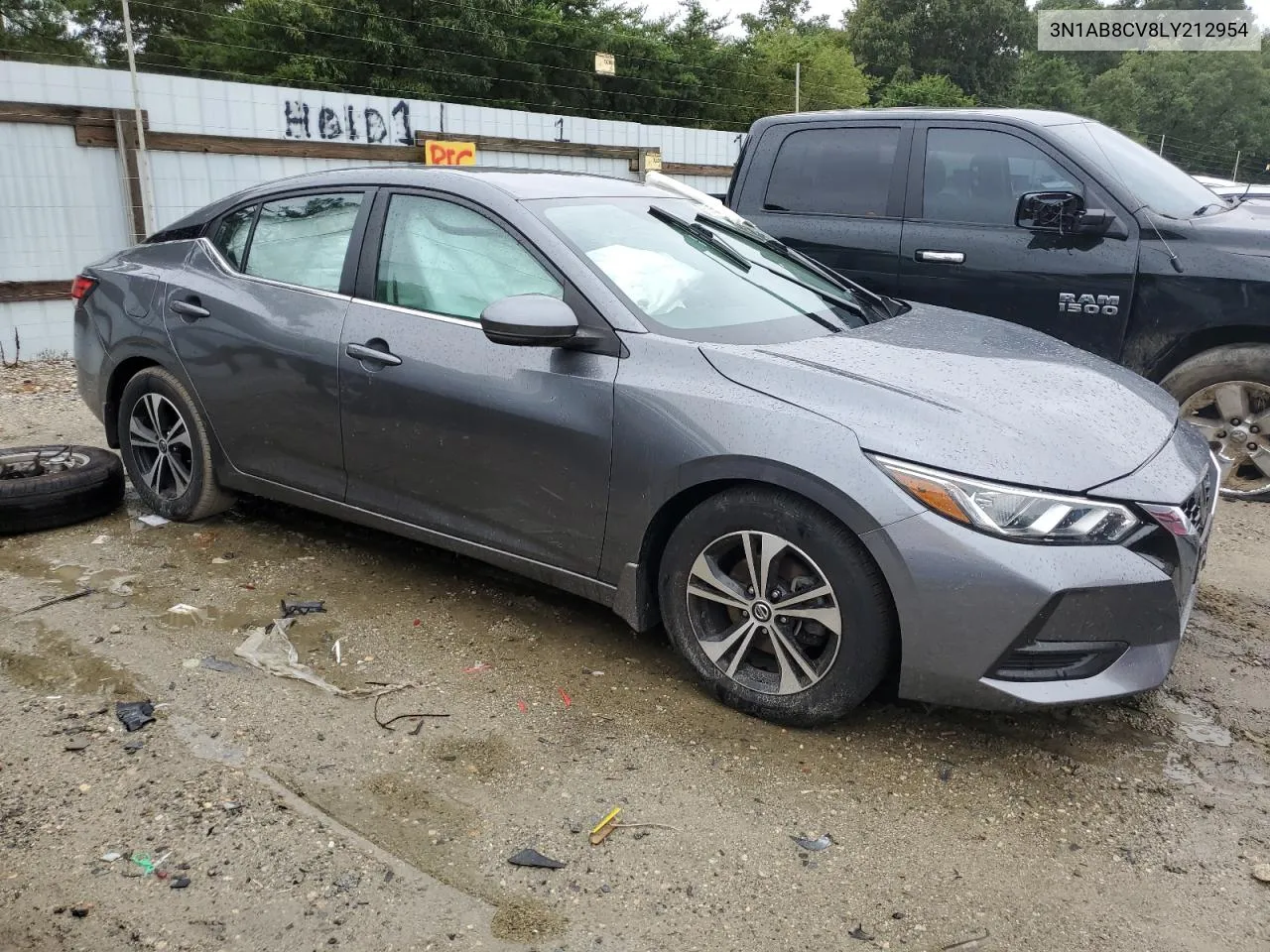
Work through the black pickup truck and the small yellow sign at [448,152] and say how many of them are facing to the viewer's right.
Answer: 1

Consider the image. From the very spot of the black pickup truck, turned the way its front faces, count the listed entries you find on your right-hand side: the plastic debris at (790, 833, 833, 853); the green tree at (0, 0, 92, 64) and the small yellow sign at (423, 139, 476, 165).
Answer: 1

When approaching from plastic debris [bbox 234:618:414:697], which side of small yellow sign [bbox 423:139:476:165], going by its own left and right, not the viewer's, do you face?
front

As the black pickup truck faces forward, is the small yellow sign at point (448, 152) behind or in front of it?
behind

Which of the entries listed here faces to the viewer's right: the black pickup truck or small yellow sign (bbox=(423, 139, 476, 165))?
the black pickup truck

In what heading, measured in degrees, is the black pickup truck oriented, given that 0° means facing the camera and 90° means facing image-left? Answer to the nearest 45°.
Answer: approximately 270°

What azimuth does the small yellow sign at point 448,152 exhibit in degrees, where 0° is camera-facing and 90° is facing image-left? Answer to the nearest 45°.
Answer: approximately 0°

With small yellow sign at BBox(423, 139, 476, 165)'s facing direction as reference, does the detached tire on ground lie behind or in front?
in front

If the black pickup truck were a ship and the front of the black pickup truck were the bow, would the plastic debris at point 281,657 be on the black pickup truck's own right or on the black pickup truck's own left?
on the black pickup truck's own right

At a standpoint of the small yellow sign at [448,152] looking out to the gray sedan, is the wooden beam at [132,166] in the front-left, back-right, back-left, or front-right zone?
front-right

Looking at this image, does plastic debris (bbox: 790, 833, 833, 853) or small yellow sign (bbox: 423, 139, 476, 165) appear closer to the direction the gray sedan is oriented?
the plastic debris

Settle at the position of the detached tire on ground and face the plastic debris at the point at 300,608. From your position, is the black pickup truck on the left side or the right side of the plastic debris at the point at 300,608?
left

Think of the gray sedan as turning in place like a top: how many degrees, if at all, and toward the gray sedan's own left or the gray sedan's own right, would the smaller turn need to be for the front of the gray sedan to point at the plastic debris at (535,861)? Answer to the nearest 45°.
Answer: approximately 45° to the gray sedan's own right
